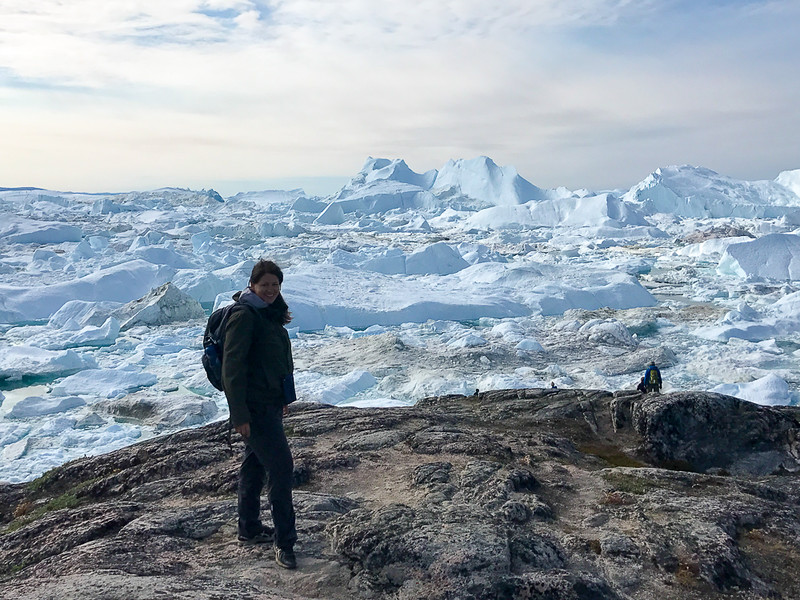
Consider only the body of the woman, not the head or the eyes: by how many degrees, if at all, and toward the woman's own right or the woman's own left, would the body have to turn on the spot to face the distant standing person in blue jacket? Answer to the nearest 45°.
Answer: approximately 90° to the woman's own left

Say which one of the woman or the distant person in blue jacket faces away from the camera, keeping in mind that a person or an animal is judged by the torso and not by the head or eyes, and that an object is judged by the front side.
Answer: the distant person in blue jacket

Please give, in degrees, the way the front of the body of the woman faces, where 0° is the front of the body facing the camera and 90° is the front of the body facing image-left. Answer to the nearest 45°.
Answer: approximately 315°

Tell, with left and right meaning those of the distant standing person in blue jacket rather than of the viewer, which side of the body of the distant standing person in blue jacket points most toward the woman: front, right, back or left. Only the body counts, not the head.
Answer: back

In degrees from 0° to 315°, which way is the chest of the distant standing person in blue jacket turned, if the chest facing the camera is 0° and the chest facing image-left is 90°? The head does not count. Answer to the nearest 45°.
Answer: approximately 180°

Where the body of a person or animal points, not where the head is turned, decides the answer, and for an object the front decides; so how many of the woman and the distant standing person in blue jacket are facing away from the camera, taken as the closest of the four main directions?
1
